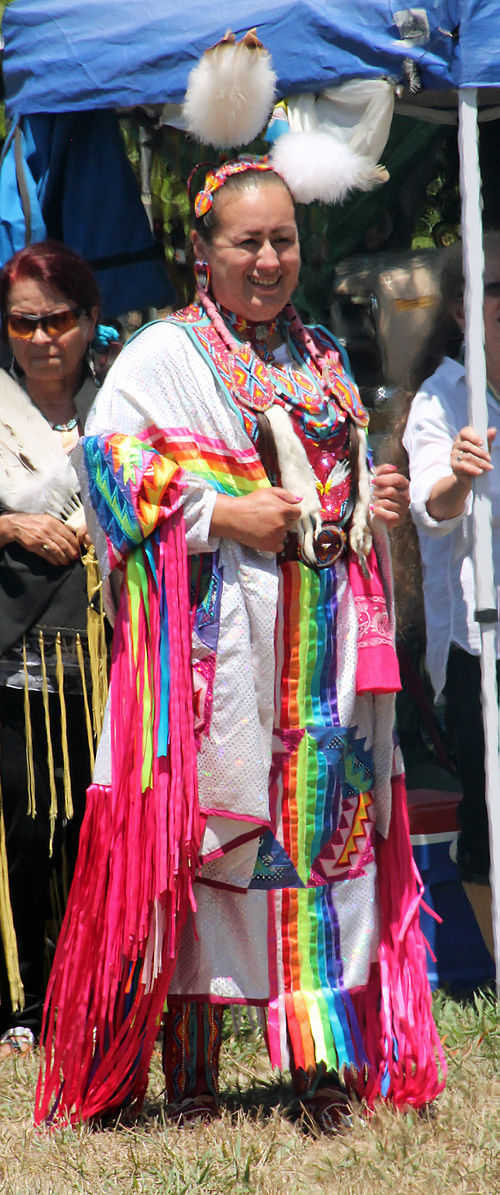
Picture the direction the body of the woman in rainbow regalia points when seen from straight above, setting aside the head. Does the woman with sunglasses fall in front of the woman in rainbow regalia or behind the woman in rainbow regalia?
behind

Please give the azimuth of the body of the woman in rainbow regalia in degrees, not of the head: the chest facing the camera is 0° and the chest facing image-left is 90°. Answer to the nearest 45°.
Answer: approximately 315°
